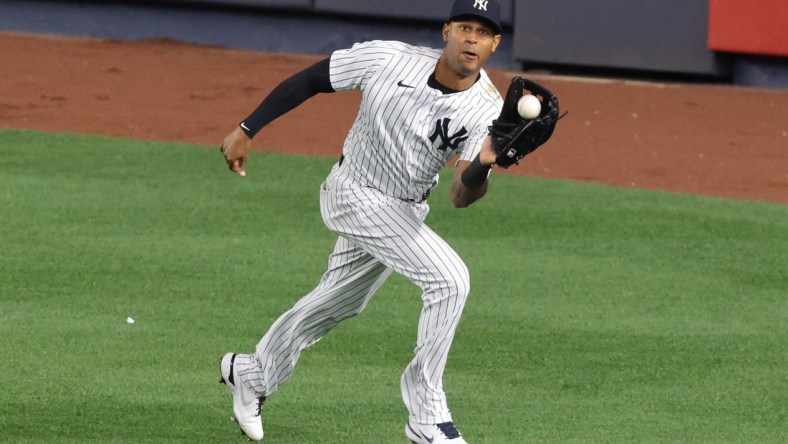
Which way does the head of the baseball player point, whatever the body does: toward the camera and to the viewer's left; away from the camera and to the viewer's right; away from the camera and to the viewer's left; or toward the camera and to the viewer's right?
toward the camera and to the viewer's right

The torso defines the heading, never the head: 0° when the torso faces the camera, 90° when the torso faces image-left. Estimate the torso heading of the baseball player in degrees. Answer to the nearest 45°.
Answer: approximately 315°
